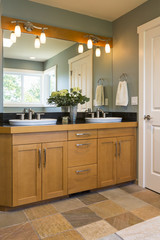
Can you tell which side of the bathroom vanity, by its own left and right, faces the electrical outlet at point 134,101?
left

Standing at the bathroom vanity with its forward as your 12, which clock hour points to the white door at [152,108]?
The white door is roughly at 10 o'clock from the bathroom vanity.

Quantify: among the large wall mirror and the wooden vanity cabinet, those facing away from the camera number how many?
0

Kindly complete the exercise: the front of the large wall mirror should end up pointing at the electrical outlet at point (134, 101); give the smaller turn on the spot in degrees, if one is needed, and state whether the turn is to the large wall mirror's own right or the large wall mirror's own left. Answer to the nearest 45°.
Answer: approximately 45° to the large wall mirror's own left

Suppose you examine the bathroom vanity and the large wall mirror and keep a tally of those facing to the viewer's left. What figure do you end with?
0

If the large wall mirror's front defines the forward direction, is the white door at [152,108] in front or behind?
in front

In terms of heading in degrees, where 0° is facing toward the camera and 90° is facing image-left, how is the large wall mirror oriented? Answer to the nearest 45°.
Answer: approximately 315°

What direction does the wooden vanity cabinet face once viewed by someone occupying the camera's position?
facing the viewer and to the right of the viewer
